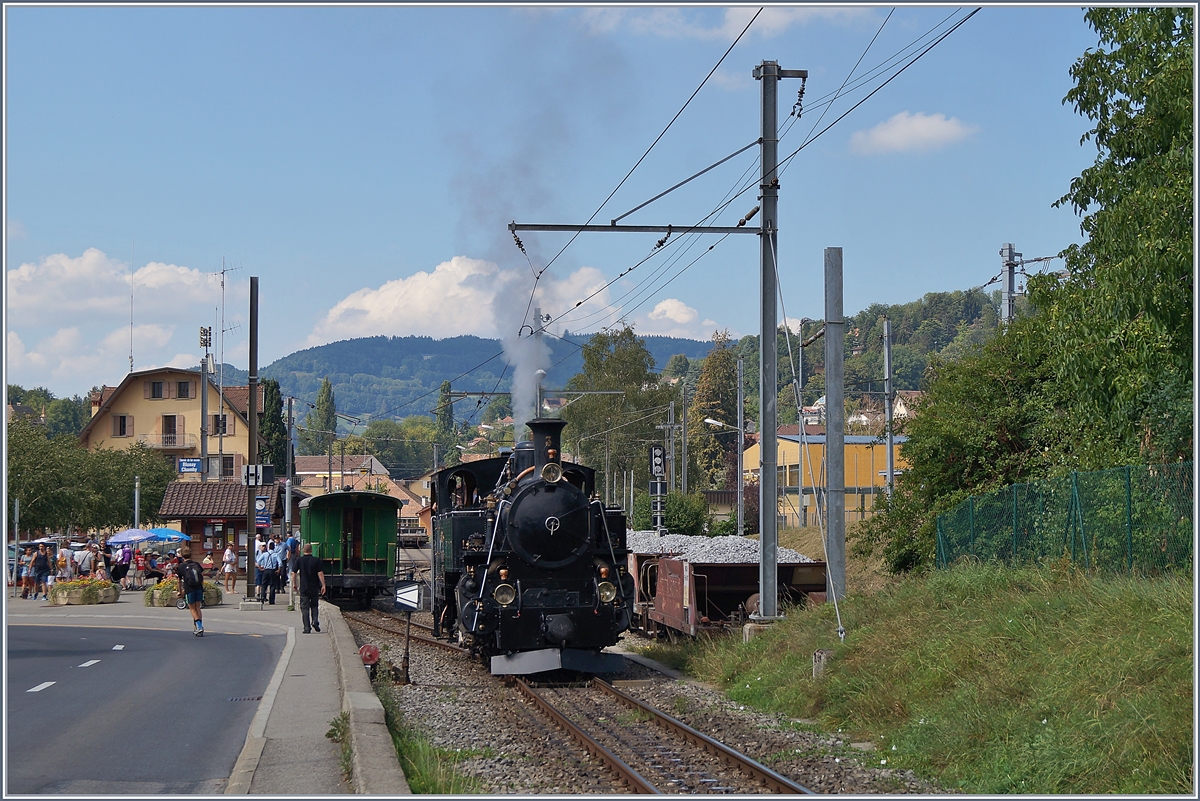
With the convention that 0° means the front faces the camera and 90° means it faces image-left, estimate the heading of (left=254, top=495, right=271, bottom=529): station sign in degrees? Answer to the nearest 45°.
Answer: approximately 0°

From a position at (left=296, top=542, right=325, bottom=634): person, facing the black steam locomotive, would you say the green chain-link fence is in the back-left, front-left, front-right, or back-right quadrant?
front-left

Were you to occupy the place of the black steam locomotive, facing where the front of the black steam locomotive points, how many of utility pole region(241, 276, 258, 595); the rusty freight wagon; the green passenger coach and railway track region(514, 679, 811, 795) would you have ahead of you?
1

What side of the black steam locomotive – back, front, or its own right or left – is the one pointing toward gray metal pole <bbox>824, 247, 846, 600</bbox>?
left

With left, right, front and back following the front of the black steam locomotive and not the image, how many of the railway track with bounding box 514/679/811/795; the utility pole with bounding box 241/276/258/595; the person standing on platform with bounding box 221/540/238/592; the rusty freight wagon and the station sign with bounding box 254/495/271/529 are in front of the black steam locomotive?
1

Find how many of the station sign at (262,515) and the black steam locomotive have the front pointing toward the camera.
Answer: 2

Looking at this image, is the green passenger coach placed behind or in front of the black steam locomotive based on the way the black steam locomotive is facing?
behind

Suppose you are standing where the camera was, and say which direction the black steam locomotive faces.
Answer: facing the viewer
